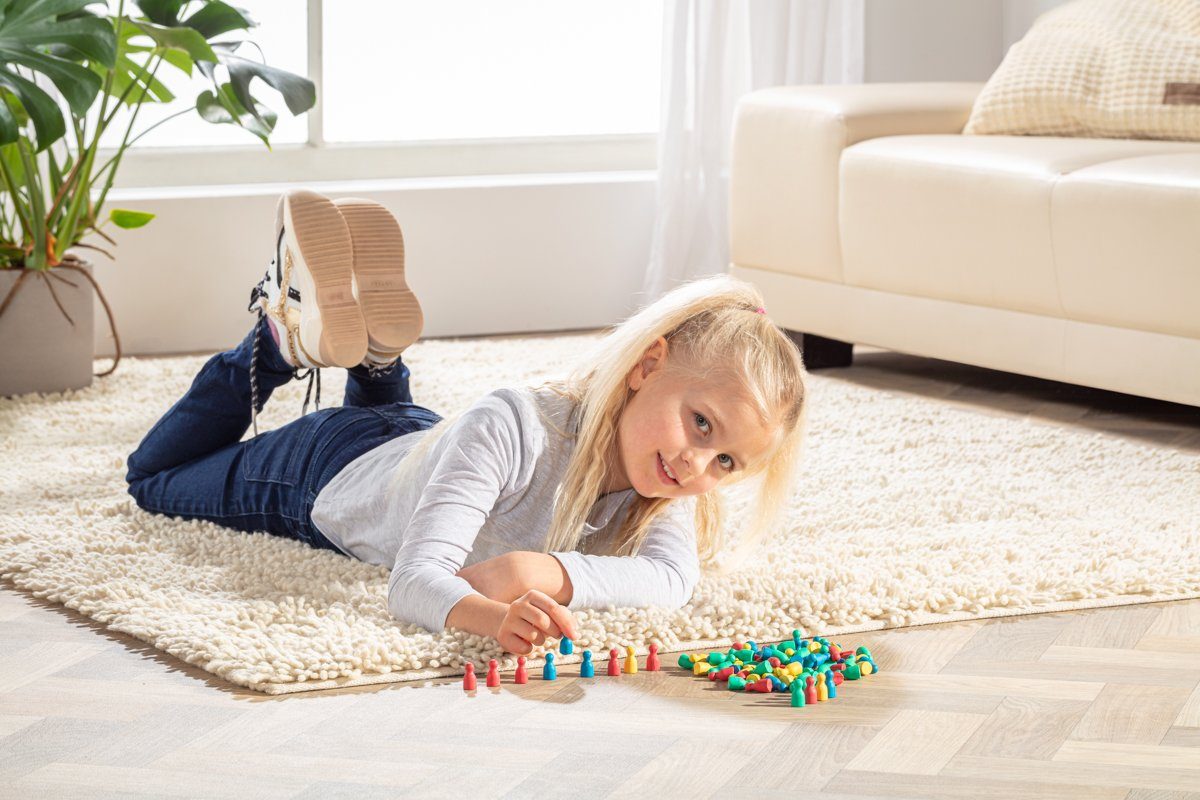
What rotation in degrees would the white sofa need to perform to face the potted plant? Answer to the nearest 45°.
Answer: approximately 45° to its right

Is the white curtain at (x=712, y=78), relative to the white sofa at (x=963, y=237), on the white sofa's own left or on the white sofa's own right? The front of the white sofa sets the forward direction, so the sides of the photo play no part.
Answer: on the white sofa's own right

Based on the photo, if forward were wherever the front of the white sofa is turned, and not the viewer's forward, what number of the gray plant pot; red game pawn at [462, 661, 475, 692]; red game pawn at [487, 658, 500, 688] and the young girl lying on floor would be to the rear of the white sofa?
0

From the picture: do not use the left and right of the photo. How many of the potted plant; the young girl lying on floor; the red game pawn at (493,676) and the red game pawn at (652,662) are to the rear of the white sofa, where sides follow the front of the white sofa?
0

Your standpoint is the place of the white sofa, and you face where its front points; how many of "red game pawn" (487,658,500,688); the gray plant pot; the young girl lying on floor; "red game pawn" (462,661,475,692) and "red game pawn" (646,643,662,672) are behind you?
0

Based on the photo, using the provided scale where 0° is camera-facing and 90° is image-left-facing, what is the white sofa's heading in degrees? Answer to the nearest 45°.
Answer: approximately 45°

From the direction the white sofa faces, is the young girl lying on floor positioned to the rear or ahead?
ahead

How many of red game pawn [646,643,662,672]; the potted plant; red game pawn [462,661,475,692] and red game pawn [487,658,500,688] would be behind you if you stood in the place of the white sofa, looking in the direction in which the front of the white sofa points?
0

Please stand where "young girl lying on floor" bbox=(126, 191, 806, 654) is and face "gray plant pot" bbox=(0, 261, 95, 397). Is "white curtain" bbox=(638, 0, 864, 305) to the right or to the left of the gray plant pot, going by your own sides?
right

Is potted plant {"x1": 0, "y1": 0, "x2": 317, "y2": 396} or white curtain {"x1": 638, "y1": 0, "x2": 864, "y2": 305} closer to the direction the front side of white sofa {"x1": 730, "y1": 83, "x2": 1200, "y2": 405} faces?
the potted plant

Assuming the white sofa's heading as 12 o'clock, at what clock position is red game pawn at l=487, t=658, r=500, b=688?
The red game pawn is roughly at 11 o'clock from the white sofa.

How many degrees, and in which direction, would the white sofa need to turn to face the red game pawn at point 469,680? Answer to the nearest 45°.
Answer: approximately 45° to its left

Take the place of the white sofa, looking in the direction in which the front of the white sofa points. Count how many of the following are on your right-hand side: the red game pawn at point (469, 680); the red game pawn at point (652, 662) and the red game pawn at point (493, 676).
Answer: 0

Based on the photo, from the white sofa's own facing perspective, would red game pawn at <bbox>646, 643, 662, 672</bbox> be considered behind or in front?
in front

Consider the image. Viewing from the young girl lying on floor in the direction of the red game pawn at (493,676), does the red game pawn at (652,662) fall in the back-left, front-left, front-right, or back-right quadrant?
front-left
